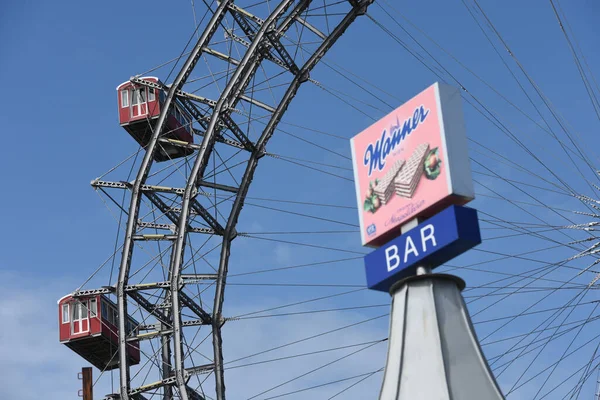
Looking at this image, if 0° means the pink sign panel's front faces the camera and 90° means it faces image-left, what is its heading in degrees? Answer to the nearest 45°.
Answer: approximately 45°

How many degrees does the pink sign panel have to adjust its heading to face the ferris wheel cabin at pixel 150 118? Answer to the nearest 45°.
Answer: approximately 90° to its right

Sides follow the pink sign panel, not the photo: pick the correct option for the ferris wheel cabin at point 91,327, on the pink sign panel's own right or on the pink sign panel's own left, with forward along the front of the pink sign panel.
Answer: on the pink sign panel's own right
